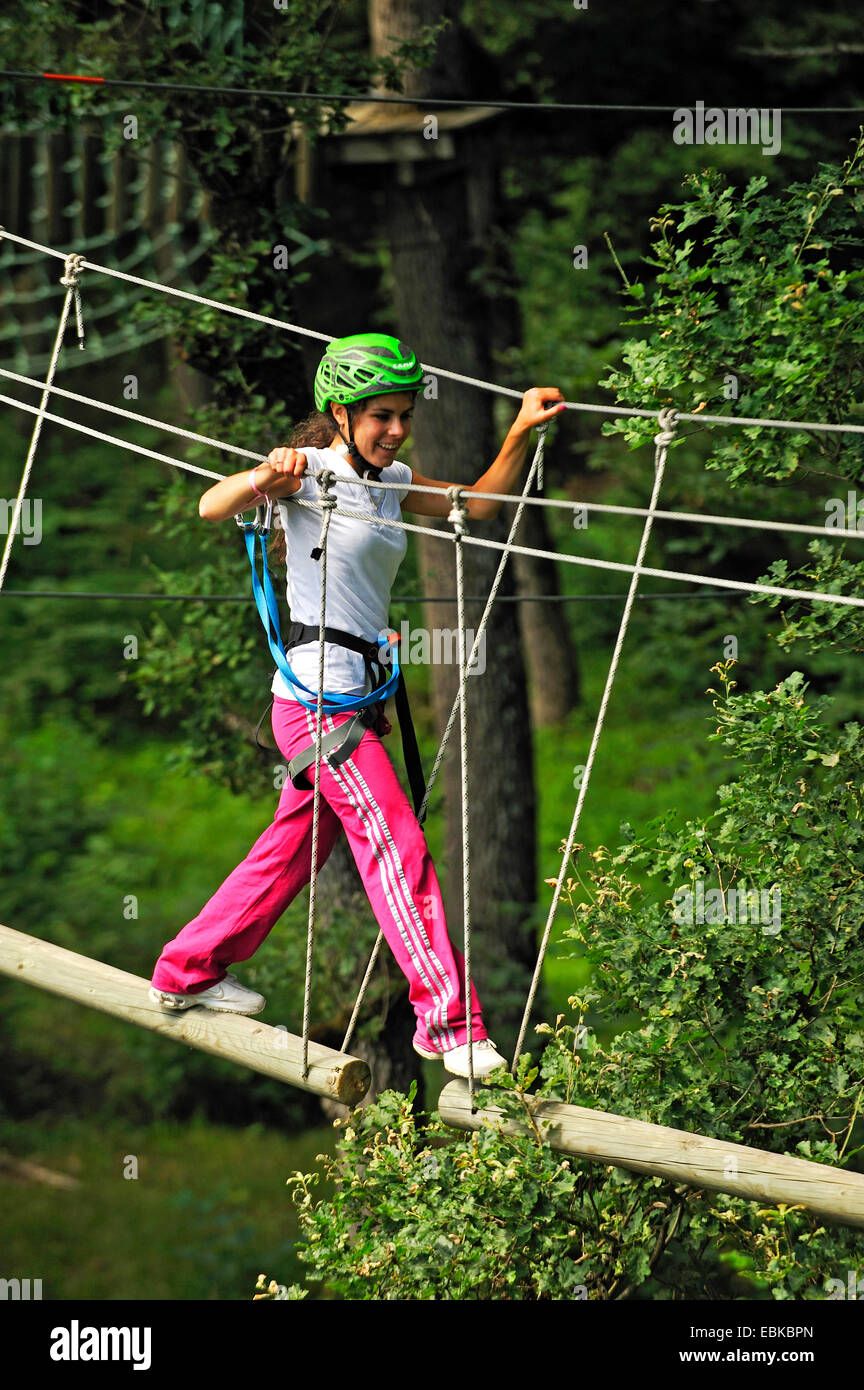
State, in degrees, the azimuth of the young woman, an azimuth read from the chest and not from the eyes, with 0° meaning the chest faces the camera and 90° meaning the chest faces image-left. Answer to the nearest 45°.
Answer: approximately 315°

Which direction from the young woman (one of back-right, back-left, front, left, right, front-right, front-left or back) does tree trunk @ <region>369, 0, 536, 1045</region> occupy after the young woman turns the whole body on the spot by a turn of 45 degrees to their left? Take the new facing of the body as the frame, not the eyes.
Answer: left

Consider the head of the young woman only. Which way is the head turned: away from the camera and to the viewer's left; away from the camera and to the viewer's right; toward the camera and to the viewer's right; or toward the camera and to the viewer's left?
toward the camera and to the viewer's right
